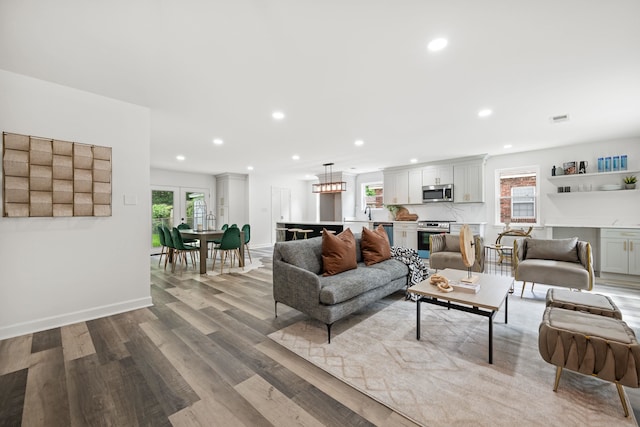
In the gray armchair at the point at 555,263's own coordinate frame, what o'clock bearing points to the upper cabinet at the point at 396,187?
The upper cabinet is roughly at 4 o'clock from the gray armchair.

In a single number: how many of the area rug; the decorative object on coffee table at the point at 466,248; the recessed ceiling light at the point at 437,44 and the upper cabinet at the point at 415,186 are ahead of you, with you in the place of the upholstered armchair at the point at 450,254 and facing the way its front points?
3

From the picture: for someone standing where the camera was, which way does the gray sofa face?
facing the viewer and to the right of the viewer

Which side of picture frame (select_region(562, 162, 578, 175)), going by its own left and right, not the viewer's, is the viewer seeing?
front

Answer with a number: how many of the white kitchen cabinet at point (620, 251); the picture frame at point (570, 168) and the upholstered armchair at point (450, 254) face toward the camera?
3

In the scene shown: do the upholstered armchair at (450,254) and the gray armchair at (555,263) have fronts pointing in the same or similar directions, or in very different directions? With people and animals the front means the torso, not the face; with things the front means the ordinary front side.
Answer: same or similar directions

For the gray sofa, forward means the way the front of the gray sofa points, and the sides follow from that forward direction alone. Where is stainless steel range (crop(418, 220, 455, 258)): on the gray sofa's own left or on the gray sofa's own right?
on the gray sofa's own left

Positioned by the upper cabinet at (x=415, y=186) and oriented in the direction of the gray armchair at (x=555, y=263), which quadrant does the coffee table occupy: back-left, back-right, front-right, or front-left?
front-right

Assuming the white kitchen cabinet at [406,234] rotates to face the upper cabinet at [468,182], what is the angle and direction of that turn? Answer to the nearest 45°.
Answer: approximately 135° to its left

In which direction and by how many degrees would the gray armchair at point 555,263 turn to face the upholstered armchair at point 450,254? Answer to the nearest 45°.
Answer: approximately 90° to its right

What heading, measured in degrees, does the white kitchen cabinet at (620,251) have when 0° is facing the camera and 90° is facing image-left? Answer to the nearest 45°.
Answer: approximately 0°

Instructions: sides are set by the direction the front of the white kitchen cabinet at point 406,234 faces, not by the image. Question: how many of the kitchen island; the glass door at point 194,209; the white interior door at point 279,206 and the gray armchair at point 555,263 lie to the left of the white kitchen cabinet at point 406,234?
1

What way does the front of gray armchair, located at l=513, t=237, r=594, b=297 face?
toward the camera
